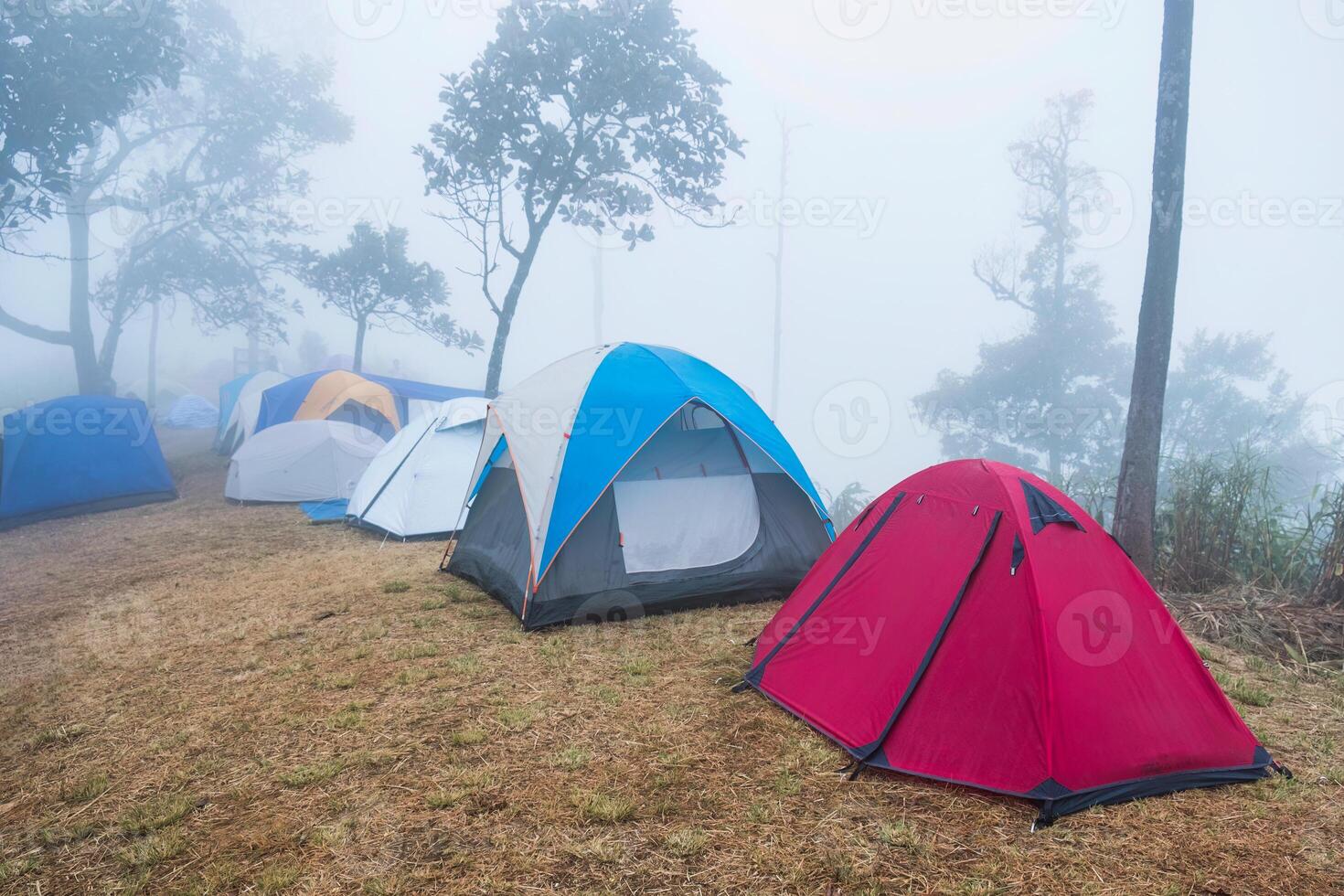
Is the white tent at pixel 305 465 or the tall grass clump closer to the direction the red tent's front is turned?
the white tent

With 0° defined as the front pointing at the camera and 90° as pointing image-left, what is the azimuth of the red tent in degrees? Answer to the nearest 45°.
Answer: approximately 45°

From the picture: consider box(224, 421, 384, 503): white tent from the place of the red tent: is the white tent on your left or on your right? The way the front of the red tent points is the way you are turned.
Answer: on your right

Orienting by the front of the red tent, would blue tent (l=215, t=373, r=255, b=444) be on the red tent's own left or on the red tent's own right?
on the red tent's own right

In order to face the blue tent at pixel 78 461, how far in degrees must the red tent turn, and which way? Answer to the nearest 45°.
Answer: approximately 45° to its right

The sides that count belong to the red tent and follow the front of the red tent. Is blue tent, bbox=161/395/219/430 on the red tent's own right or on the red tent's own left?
on the red tent's own right

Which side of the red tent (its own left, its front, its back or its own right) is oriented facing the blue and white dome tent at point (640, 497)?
right
